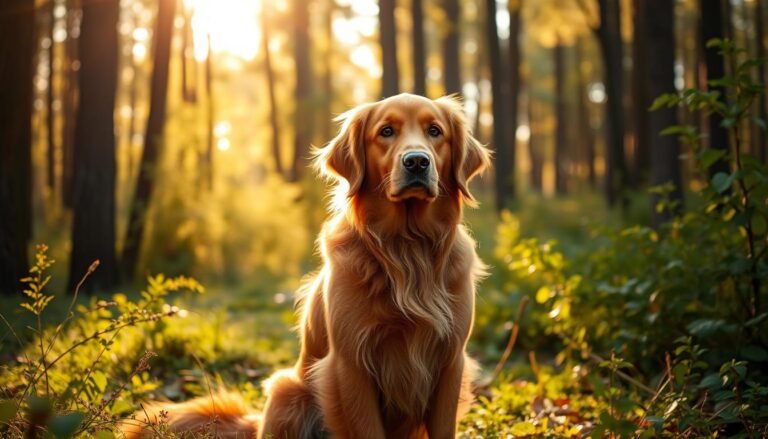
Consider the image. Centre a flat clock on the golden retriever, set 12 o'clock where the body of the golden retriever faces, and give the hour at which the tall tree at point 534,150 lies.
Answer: The tall tree is roughly at 8 o'clock from the golden retriever.

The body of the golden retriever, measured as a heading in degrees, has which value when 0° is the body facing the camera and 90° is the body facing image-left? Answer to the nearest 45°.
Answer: approximately 315°
